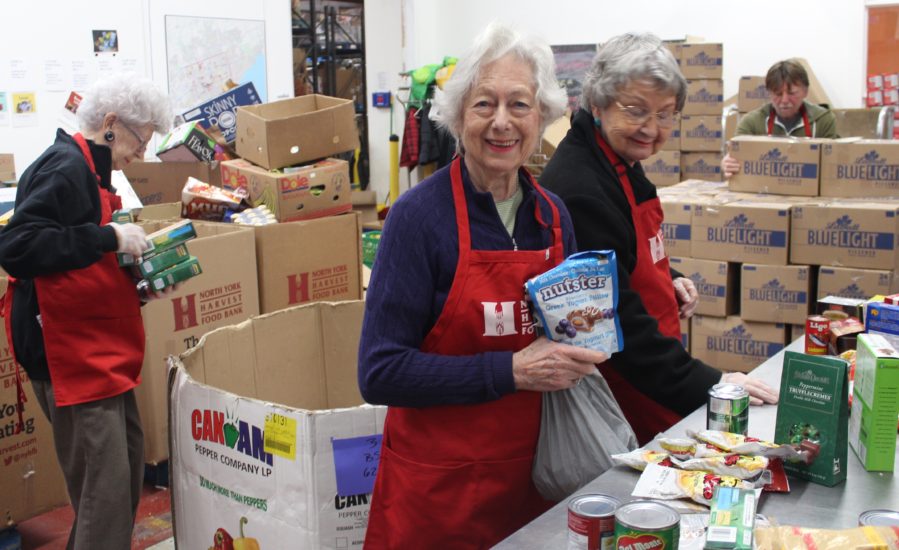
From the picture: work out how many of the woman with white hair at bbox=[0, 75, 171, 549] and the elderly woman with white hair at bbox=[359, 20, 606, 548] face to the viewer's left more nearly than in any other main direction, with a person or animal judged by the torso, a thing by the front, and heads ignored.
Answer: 0

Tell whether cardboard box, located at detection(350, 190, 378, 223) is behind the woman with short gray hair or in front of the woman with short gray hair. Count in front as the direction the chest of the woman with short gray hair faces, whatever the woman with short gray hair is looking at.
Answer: behind

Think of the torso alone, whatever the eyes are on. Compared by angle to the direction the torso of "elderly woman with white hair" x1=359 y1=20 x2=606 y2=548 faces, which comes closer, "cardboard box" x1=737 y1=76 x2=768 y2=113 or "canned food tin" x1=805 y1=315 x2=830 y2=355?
the canned food tin

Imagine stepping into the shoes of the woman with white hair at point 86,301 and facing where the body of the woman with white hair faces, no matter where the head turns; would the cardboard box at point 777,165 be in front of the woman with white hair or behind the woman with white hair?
in front

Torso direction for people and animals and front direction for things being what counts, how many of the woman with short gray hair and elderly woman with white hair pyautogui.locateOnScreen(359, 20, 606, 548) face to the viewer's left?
0

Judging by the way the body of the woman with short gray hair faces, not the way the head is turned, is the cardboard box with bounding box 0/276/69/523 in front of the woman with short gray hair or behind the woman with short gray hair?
behind

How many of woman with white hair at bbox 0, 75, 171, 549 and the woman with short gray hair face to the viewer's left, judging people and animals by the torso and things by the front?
0

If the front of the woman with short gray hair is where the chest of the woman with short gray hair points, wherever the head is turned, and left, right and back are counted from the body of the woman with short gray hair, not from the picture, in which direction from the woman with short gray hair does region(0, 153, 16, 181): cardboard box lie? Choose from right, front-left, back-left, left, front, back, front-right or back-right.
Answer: back

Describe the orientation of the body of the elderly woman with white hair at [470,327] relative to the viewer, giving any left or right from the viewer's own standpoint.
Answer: facing the viewer and to the right of the viewer

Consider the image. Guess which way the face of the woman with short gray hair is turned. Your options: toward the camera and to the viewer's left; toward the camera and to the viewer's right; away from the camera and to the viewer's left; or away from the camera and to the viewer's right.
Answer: toward the camera and to the viewer's right

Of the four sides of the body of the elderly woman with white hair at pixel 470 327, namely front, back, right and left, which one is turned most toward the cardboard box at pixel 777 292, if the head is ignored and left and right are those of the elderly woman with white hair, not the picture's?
left

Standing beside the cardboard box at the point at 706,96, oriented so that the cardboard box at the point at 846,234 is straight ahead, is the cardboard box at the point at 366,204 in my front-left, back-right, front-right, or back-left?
front-right
